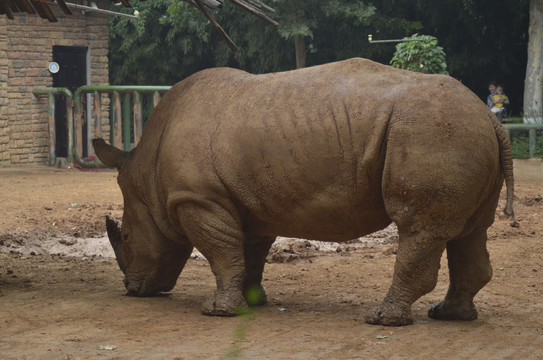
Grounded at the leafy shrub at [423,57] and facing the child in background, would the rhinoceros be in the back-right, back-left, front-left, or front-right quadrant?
back-right

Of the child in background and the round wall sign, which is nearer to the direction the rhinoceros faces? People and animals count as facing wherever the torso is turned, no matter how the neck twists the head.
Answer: the round wall sign

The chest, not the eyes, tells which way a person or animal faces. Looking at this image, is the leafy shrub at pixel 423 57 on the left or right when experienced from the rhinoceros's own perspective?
on its right

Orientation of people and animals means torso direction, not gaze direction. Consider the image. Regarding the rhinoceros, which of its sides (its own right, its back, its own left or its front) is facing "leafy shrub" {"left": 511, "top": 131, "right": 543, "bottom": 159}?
right

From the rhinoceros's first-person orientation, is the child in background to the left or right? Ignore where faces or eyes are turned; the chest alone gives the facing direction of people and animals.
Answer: on its right

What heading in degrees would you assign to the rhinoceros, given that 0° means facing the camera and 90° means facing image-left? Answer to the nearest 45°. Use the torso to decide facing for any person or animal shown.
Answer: approximately 90°

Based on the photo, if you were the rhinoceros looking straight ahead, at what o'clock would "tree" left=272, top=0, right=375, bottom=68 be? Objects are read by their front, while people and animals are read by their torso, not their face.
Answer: The tree is roughly at 3 o'clock from the rhinoceros.

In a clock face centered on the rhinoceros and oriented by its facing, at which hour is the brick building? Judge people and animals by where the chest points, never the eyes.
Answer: The brick building is roughly at 2 o'clock from the rhinoceros.

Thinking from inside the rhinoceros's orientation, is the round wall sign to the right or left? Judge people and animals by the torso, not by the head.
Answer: on its right
